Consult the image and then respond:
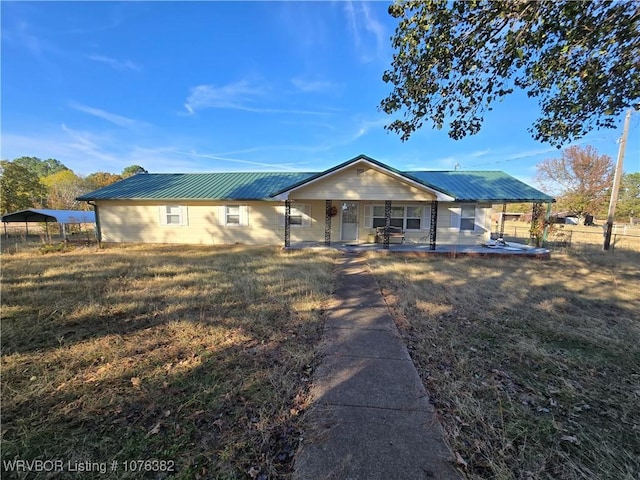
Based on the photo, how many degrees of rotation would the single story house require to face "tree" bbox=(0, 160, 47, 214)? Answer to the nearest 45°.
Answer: approximately 135° to its right

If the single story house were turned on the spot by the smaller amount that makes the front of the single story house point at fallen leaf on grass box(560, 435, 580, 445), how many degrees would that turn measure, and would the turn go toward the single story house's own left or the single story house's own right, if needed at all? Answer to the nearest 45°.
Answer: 0° — it already faces it

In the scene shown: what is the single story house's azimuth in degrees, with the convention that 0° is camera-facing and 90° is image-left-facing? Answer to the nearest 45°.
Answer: approximately 0°

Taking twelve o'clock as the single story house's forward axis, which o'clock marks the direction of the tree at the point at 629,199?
The tree is roughly at 8 o'clock from the single story house.

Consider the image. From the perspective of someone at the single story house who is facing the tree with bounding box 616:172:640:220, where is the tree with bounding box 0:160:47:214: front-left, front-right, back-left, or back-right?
back-left

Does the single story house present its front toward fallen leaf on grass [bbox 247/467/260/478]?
yes

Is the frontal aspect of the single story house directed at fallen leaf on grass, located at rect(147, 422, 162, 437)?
yes

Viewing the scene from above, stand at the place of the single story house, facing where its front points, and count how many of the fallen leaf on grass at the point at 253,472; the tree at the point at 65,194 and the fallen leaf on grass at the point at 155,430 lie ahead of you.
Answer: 2

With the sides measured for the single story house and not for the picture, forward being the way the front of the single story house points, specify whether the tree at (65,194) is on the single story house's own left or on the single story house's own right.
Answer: on the single story house's own right
